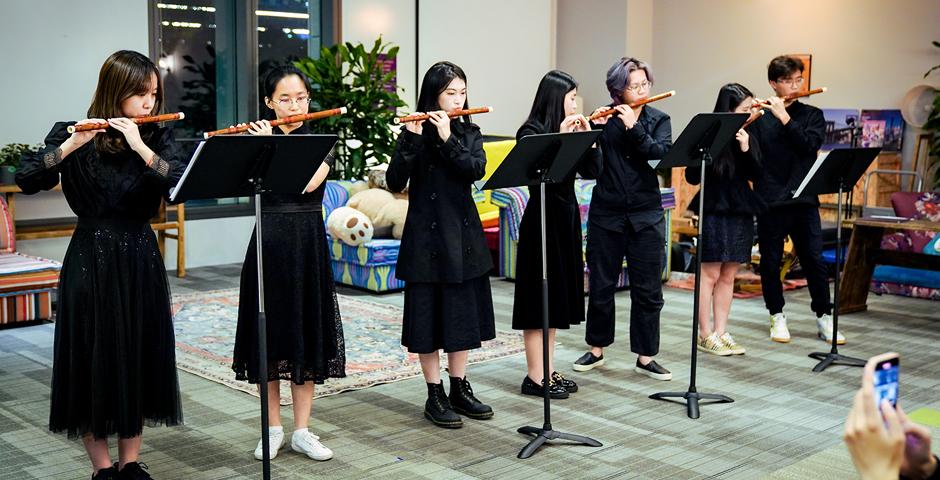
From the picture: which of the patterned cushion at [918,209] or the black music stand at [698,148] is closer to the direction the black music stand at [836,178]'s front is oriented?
the patterned cushion

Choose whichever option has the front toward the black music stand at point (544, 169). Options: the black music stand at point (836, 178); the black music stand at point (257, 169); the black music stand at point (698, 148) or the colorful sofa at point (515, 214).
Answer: the colorful sofa

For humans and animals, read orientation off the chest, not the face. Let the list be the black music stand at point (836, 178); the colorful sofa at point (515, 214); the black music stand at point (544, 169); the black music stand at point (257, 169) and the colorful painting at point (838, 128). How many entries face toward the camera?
2

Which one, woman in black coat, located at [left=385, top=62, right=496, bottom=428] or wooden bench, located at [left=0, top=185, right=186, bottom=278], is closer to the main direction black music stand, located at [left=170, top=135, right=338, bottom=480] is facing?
the wooden bench

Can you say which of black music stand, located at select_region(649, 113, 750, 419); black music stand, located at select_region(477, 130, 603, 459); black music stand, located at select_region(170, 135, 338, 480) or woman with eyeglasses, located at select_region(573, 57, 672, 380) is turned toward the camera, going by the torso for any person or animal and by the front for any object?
the woman with eyeglasses

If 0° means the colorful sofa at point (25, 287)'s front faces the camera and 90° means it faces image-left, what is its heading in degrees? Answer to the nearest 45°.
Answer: approximately 315°

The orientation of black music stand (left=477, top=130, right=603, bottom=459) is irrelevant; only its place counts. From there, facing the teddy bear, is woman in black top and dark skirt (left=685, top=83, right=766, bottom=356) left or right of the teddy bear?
right

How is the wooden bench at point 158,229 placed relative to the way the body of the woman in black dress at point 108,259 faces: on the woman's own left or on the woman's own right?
on the woman's own left
